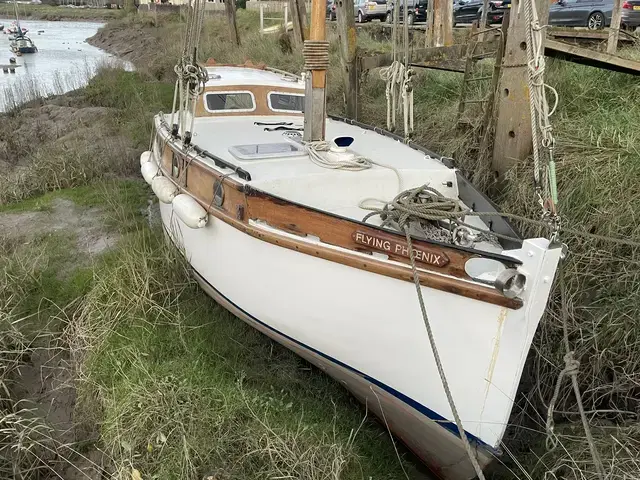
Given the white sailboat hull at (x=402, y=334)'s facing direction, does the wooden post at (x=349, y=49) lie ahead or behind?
behind

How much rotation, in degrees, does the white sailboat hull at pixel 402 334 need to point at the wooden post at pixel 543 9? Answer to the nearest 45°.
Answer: approximately 90° to its left

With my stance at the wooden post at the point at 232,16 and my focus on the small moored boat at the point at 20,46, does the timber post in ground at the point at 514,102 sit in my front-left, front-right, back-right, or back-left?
back-left

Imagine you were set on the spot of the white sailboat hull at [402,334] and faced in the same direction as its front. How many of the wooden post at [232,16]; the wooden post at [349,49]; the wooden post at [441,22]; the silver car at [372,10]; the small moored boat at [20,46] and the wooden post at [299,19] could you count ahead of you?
0

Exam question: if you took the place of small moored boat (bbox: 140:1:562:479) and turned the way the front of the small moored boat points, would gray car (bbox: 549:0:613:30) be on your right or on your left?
on your left

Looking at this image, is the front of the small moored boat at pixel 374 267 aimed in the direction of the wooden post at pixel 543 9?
no

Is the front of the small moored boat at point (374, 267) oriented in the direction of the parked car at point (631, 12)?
no

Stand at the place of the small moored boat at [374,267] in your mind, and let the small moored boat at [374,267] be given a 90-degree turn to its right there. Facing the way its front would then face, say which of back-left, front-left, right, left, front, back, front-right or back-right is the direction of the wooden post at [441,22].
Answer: back-right

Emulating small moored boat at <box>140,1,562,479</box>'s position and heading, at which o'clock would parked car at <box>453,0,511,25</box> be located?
The parked car is roughly at 8 o'clock from the small moored boat.

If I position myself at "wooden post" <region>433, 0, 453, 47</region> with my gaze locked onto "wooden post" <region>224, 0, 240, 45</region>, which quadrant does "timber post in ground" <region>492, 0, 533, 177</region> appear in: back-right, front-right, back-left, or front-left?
back-left

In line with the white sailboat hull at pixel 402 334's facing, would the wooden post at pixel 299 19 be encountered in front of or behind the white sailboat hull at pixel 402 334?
behind

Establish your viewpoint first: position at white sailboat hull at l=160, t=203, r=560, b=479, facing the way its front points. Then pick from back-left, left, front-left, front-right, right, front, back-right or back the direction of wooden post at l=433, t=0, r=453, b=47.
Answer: back-left

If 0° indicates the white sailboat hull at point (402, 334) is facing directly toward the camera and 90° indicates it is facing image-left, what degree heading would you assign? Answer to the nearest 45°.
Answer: approximately 315°

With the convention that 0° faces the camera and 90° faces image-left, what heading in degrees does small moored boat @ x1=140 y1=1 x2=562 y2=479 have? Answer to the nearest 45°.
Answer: approximately 315°

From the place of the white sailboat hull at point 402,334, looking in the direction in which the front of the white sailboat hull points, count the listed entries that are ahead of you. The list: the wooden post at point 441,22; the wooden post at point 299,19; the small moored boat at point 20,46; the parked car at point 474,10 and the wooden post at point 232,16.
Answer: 0

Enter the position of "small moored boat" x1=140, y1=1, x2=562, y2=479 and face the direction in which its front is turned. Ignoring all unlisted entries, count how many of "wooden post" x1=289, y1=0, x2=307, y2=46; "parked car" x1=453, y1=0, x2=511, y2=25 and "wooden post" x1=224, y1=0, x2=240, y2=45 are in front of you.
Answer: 0

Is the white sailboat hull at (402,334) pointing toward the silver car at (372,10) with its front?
no

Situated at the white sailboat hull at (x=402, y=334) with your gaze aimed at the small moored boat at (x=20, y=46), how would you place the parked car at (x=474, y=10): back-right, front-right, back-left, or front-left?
front-right

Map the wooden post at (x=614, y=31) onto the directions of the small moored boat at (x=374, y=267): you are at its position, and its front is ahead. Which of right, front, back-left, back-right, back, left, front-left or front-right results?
left

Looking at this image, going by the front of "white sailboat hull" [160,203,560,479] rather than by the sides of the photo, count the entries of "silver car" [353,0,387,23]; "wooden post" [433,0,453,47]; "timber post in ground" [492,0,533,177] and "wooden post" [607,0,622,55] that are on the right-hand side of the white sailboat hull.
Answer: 0

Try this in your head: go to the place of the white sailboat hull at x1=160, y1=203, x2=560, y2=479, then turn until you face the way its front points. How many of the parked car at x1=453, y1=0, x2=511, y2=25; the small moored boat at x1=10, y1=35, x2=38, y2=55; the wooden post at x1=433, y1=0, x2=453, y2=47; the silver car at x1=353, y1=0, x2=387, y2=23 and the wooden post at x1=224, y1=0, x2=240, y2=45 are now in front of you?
0

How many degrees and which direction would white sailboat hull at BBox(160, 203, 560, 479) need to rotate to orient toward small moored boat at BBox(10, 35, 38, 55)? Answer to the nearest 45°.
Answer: approximately 180°
